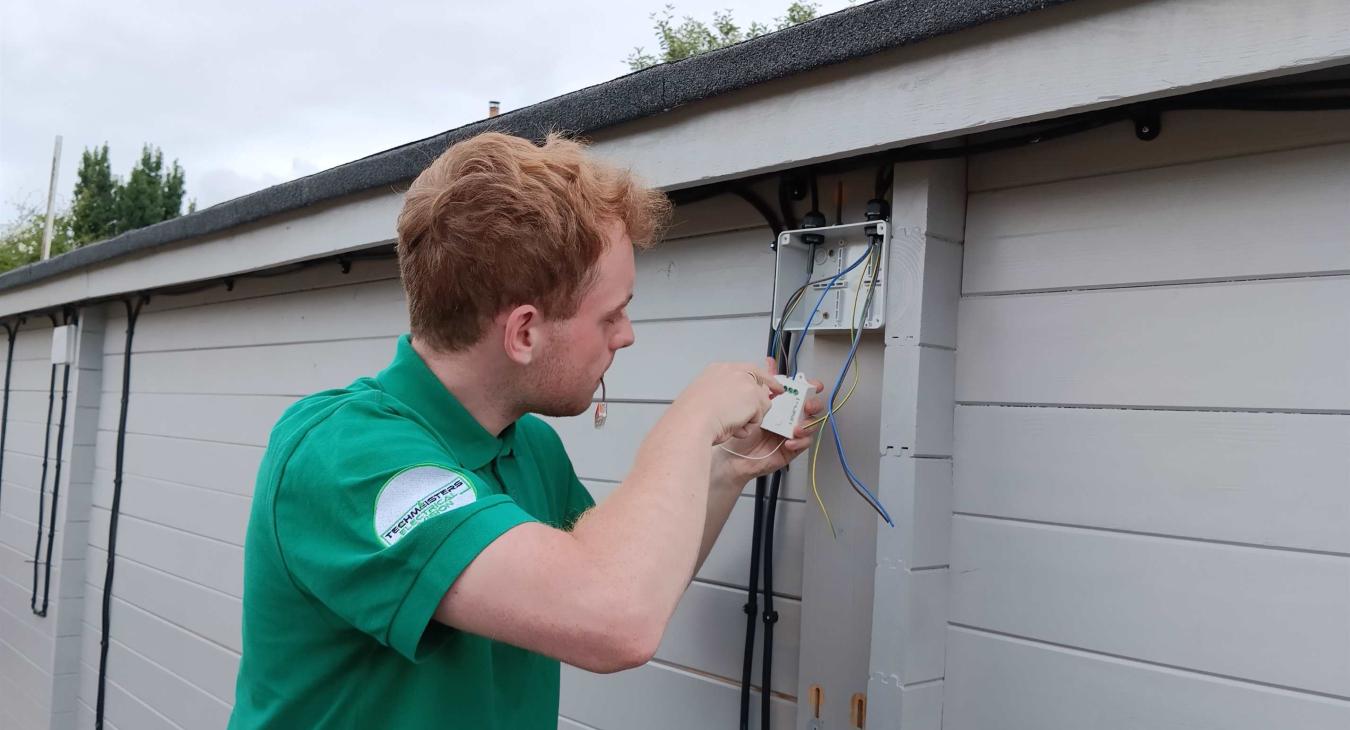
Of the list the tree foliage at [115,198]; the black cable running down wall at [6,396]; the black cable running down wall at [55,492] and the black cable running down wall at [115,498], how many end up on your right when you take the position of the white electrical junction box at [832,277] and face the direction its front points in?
4

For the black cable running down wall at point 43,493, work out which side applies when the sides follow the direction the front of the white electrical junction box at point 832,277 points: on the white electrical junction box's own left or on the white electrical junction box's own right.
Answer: on the white electrical junction box's own right

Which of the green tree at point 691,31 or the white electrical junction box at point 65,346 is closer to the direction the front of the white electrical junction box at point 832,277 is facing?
the white electrical junction box

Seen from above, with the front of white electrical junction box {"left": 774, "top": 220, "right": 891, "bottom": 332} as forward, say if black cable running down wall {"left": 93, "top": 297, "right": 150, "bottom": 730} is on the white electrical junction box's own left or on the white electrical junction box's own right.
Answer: on the white electrical junction box's own right

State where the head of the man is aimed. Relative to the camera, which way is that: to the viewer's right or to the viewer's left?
to the viewer's right

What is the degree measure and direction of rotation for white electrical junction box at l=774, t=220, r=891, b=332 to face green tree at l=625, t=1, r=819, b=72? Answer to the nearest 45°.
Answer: approximately 135° to its right

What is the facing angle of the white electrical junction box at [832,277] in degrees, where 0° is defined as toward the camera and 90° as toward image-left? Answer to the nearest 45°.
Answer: approximately 45°

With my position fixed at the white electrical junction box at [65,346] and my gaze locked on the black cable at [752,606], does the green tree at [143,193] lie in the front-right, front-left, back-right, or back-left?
back-left

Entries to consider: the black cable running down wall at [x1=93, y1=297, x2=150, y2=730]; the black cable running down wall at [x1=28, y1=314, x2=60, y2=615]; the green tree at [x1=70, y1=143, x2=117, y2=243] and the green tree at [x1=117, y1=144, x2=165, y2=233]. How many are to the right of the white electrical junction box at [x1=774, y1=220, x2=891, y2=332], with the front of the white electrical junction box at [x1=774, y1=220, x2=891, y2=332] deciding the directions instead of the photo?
4

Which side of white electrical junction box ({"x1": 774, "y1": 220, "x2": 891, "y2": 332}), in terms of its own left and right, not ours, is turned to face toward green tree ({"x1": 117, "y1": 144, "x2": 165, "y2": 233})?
right

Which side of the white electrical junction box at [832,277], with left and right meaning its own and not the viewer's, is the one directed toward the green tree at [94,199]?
right

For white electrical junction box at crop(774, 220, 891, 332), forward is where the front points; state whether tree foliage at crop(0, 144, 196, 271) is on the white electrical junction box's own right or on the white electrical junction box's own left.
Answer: on the white electrical junction box's own right
